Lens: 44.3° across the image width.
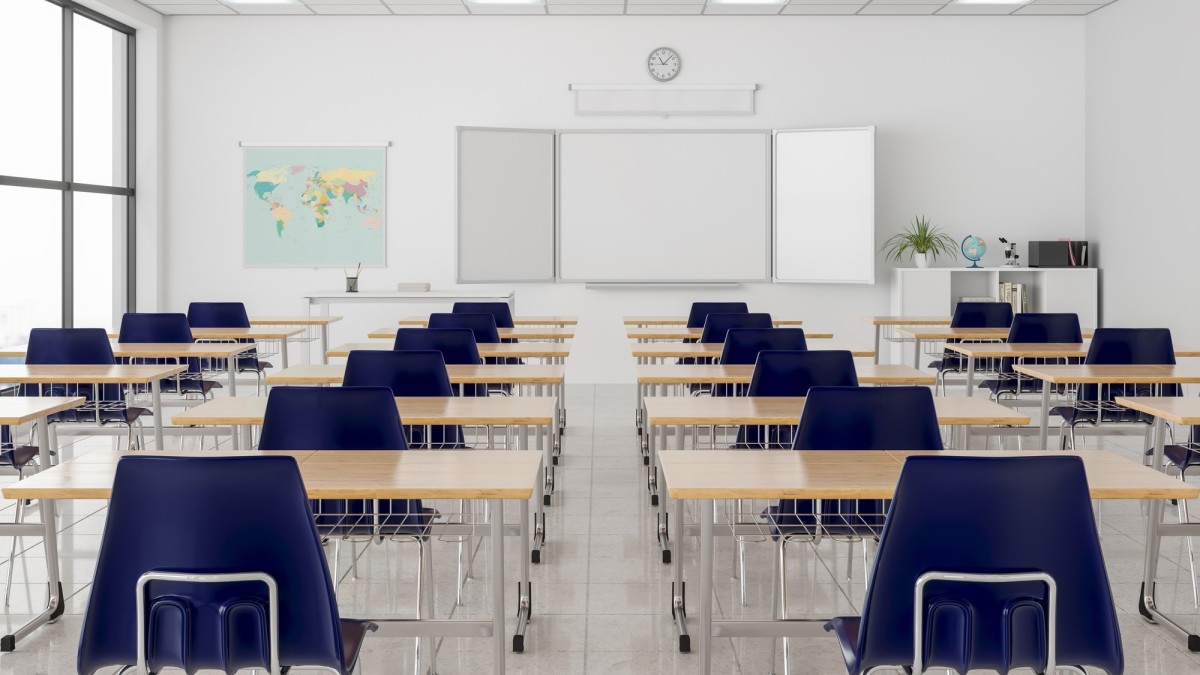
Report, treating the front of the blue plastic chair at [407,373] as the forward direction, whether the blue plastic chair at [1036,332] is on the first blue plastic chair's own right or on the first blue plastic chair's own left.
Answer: on the first blue plastic chair's own right

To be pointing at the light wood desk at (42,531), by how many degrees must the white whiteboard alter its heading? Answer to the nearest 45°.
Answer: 0° — it already faces it

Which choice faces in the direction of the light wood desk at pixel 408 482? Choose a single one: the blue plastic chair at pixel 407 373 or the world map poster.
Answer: the world map poster

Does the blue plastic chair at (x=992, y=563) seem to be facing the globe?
yes

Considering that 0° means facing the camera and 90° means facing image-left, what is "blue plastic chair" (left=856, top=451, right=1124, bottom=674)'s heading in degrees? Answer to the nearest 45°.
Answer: approximately 180°

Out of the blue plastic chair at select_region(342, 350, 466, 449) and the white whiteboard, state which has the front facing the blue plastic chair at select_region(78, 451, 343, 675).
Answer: the white whiteboard

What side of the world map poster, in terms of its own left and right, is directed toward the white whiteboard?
left

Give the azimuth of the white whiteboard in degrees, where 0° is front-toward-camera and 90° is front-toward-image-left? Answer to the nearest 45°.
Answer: approximately 0°

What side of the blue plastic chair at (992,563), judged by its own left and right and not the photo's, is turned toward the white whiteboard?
front

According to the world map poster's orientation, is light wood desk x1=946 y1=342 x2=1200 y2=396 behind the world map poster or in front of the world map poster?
in front

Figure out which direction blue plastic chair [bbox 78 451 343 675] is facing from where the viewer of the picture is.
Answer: facing away from the viewer

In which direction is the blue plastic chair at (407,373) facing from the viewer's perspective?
away from the camera
